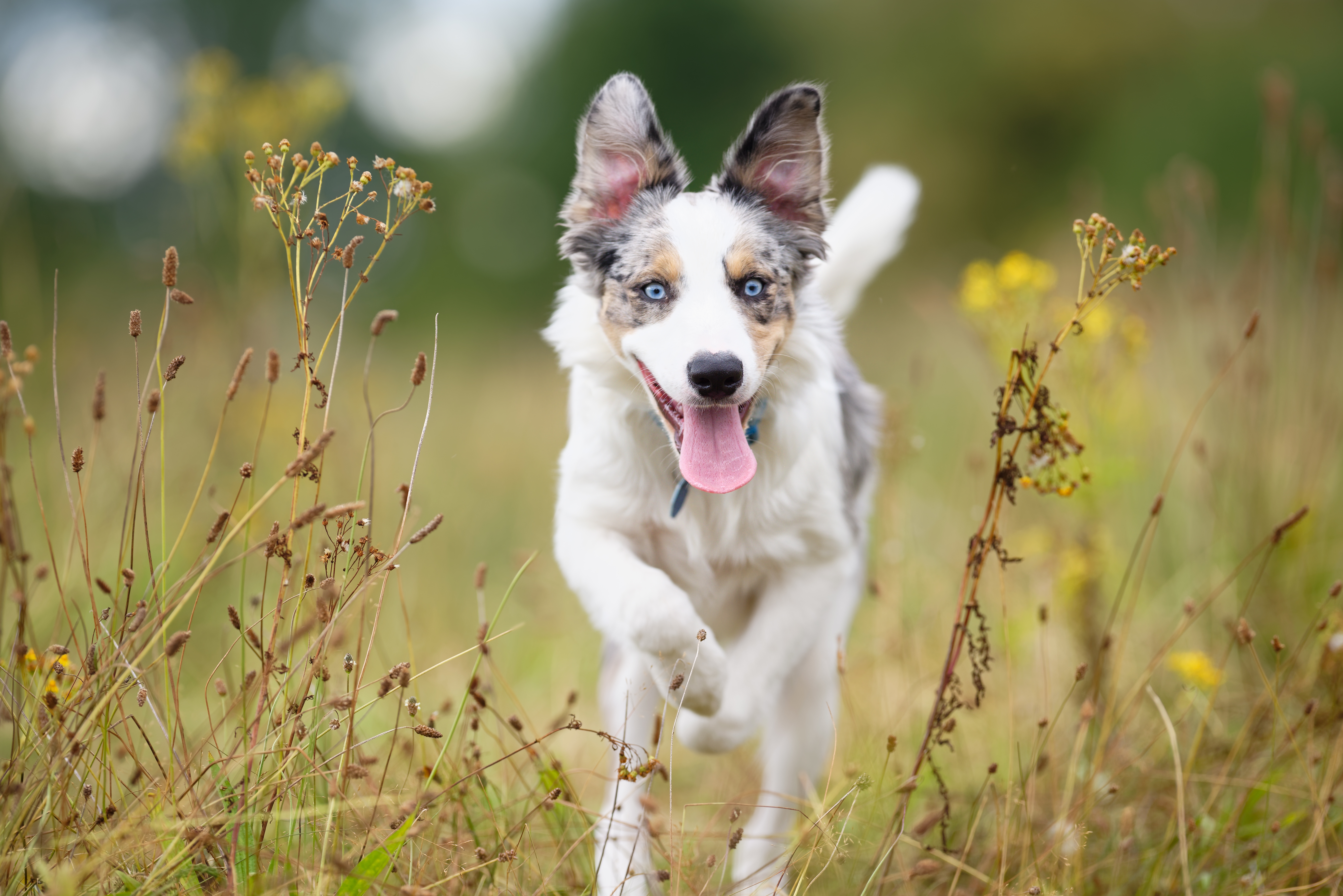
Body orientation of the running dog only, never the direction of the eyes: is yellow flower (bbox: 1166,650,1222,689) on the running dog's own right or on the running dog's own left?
on the running dog's own left

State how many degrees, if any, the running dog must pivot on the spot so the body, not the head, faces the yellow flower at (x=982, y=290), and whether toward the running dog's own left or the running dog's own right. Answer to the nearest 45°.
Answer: approximately 135° to the running dog's own left

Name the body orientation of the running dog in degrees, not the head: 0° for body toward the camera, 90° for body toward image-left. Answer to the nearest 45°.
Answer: approximately 0°

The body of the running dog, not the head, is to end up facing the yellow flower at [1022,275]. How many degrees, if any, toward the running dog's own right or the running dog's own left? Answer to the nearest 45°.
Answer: approximately 135° to the running dog's own left

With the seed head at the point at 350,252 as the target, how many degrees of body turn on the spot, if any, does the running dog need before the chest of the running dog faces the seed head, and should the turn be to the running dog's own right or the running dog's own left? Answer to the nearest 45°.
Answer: approximately 45° to the running dog's own right
